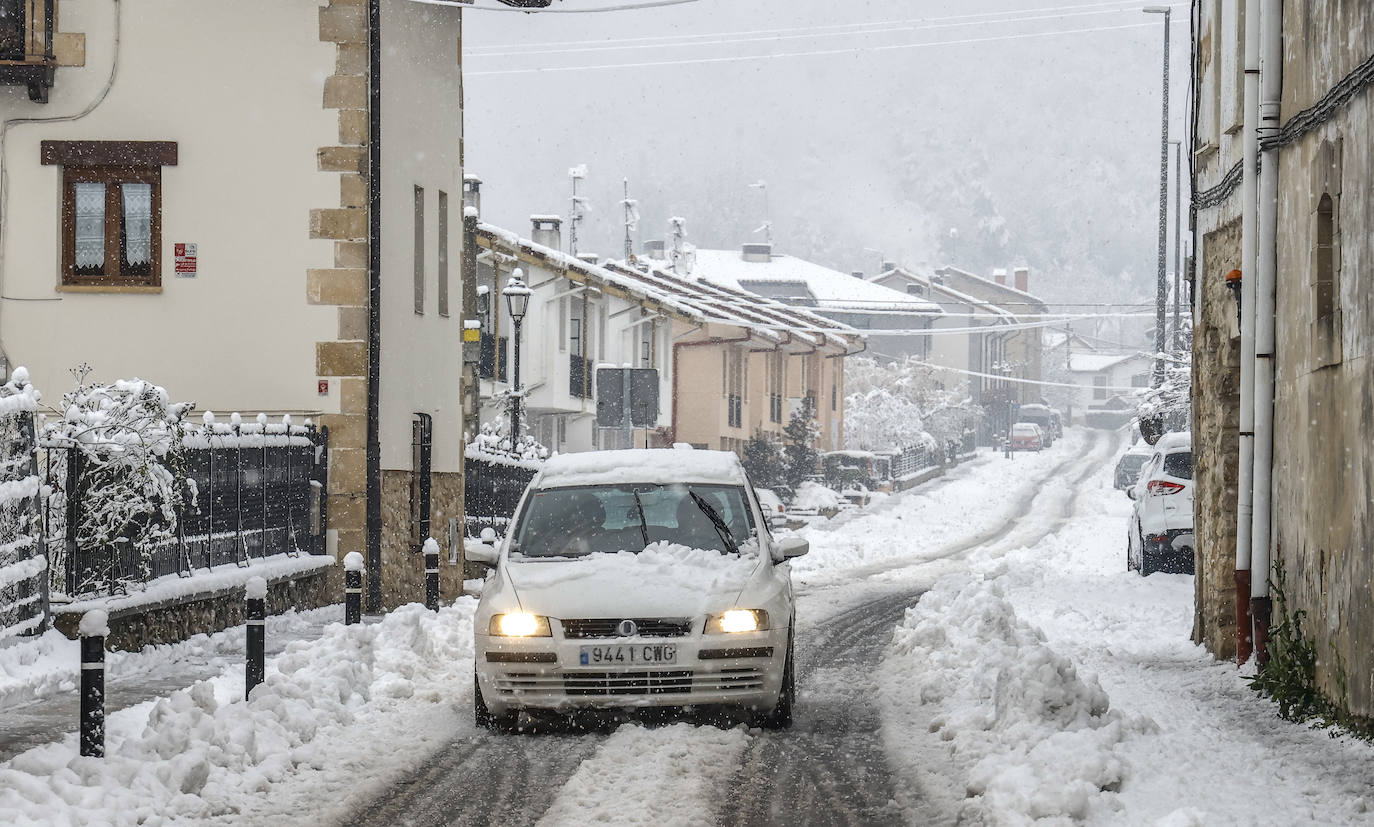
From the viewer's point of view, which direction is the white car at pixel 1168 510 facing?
away from the camera

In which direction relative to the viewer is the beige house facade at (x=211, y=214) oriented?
toward the camera

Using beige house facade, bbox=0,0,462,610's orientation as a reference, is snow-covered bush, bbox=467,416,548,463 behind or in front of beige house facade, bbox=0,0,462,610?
behind

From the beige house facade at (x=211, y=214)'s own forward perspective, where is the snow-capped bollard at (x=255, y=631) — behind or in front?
in front

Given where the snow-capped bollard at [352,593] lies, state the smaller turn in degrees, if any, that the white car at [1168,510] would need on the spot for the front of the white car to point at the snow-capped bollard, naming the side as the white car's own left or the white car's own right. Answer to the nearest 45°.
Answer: approximately 135° to the white car's own left

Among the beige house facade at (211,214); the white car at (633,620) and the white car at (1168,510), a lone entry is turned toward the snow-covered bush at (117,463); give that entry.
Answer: the beige house facade

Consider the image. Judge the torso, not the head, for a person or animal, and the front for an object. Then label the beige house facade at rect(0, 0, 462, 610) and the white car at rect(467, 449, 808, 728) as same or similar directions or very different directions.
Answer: same or similar directions

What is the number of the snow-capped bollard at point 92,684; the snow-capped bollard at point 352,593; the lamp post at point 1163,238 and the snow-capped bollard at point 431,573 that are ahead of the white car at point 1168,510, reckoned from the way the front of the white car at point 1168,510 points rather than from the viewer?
1

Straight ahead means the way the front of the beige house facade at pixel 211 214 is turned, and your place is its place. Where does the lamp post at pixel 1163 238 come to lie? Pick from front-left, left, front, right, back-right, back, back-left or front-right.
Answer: back-left

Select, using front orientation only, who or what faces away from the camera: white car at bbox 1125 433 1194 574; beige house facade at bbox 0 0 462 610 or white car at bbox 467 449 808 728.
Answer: white car at bbox 1125 433 1194 574

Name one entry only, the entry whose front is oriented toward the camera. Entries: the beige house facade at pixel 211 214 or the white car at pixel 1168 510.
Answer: the beige house facade

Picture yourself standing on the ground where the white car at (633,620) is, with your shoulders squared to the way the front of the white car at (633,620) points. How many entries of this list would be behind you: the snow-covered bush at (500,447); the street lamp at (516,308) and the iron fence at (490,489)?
3

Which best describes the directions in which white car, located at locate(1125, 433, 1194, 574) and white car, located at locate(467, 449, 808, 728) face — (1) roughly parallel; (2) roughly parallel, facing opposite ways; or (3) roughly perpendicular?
roughly parallel, facing opposite ways

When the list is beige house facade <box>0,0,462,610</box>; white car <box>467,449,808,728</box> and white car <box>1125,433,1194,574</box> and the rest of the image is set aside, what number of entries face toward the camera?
2

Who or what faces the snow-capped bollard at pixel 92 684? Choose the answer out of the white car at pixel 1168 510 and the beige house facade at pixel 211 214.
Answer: the beige house facade

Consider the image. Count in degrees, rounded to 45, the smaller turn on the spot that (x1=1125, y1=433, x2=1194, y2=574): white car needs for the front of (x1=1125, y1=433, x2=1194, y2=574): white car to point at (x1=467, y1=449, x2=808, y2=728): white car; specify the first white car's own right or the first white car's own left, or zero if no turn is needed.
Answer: approximately 180°
